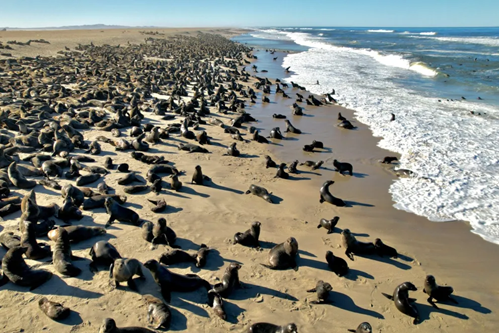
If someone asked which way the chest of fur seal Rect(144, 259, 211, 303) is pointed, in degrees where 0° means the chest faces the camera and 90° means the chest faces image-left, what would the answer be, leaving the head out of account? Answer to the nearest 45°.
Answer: approximately 90°

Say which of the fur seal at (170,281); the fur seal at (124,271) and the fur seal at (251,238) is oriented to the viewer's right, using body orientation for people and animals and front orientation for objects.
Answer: the fur seal at (251,238)

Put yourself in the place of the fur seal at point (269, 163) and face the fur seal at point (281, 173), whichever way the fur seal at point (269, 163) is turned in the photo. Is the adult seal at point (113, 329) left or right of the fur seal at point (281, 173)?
right

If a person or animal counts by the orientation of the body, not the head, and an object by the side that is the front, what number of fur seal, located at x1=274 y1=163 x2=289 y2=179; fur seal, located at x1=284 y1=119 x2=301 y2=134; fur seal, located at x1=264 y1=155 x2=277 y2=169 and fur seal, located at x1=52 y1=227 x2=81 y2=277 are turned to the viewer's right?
0

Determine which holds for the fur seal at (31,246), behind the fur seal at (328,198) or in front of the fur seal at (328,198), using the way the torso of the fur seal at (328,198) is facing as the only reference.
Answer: in front
